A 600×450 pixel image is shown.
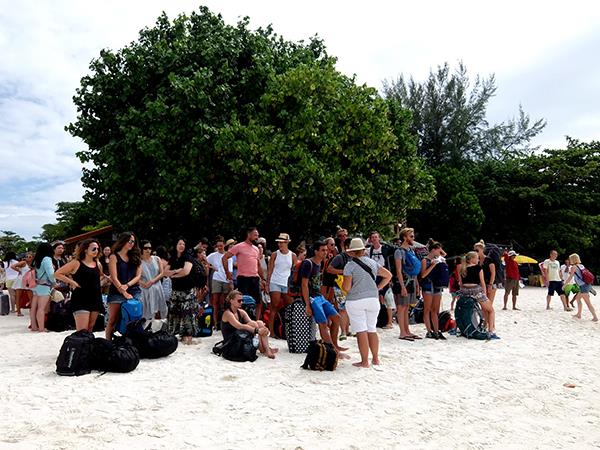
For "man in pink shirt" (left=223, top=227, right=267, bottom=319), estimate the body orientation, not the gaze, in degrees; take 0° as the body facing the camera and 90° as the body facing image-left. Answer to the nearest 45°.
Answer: approximately 315°

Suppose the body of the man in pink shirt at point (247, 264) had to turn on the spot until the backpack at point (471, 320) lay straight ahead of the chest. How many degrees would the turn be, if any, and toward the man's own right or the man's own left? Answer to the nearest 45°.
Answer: approximately 45° to the man's own left

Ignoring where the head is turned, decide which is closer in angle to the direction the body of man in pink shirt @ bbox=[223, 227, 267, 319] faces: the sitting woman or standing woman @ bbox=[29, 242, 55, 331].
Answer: the sitting woman

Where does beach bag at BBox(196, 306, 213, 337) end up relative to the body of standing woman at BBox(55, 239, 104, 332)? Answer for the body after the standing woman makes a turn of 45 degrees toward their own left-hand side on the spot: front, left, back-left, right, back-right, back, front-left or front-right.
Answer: front-left
